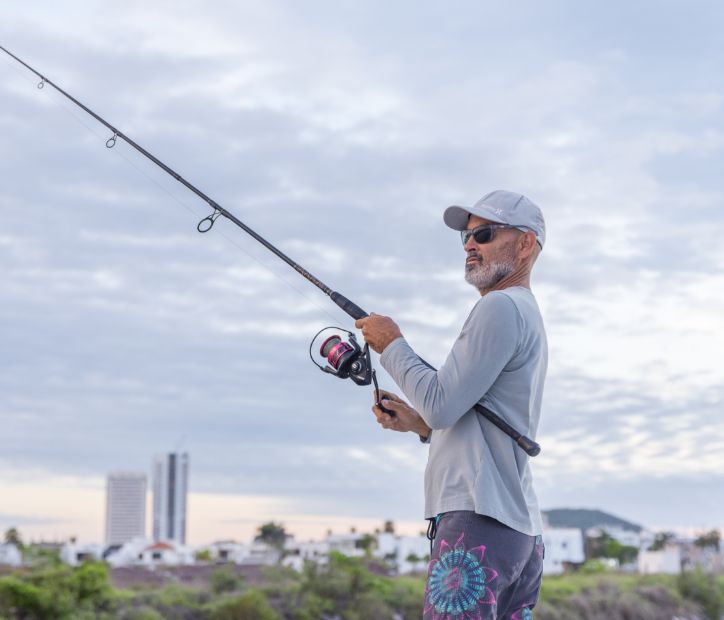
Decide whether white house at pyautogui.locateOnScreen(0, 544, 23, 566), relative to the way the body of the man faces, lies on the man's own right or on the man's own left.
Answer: on the man's own right

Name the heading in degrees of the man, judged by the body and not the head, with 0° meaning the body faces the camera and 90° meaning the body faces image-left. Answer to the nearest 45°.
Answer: approximately 90°

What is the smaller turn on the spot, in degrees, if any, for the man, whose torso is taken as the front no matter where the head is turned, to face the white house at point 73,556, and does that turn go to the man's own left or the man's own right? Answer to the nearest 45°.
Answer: approximately 45° to the man's own right

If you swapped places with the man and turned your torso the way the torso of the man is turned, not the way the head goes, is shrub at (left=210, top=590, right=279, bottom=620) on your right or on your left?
on your right
